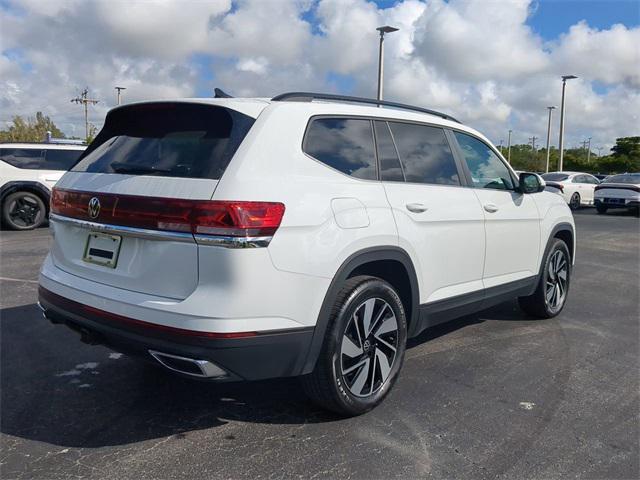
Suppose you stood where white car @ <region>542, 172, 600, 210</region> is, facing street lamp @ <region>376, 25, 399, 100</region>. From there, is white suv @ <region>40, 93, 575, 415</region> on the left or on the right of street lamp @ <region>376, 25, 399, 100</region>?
left

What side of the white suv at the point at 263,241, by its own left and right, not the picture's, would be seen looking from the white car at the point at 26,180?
left

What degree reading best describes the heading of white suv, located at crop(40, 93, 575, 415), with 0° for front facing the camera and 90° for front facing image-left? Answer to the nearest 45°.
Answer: approximately 225°

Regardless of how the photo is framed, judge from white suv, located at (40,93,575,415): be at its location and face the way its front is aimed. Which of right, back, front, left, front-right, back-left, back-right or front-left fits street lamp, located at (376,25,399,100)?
front-left

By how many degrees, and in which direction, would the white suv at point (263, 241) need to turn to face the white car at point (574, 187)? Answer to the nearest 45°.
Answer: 0° — it already faces it
